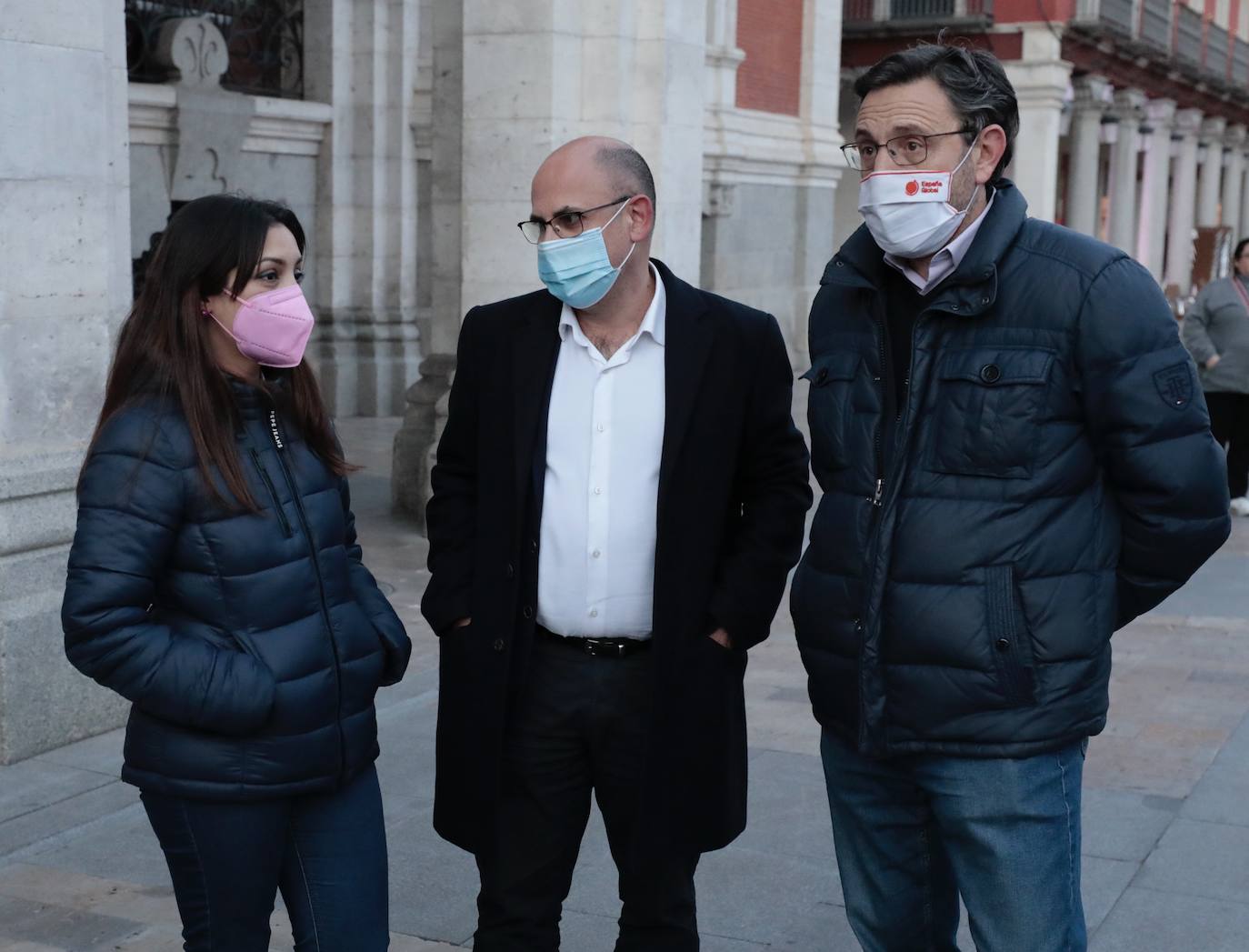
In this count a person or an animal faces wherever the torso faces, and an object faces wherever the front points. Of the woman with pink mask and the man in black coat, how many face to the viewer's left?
0

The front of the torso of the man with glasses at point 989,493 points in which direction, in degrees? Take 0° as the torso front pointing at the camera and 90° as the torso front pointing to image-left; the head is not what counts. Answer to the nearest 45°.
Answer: approximately 45°

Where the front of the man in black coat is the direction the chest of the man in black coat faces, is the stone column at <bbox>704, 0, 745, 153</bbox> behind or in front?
behind

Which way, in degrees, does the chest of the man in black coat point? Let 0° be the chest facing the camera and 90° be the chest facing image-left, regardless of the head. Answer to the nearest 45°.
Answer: approximately 0°

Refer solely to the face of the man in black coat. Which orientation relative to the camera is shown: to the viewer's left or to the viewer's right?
to the viewer's left

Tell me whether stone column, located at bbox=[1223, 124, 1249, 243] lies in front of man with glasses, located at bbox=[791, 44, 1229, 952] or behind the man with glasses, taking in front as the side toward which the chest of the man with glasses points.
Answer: behind

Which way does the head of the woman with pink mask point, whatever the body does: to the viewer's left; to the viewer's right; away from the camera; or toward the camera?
to the viewer's right

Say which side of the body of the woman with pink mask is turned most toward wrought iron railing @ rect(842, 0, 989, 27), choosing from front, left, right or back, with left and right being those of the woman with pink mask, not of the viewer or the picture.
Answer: left

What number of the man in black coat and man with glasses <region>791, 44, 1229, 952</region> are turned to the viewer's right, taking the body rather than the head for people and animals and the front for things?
0

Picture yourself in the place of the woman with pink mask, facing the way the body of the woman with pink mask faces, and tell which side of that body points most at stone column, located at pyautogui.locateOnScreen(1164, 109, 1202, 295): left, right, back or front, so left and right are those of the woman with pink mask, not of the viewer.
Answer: left

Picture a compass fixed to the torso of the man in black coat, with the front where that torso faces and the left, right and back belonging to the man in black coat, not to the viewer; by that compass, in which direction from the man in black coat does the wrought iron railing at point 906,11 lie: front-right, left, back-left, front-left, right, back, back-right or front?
back

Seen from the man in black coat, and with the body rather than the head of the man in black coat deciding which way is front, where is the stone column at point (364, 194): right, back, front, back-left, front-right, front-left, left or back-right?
back

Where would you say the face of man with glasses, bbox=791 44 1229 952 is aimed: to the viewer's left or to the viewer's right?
to the viewer's left
